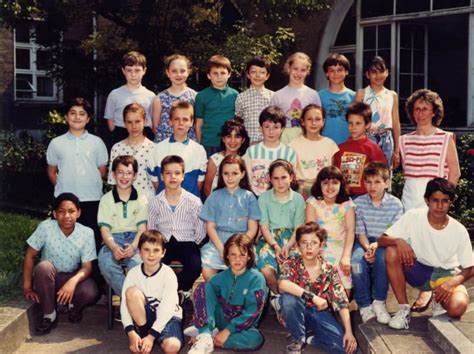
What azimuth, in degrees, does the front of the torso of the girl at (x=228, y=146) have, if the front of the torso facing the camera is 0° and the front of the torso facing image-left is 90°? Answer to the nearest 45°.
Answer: approximately 0°

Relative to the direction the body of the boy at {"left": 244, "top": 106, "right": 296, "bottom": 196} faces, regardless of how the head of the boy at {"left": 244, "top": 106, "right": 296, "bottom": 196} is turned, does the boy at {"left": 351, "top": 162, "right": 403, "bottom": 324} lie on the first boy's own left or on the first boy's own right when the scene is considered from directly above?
on the first boy's own left

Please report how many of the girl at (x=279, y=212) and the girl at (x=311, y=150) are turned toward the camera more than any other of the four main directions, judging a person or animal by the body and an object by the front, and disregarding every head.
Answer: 2

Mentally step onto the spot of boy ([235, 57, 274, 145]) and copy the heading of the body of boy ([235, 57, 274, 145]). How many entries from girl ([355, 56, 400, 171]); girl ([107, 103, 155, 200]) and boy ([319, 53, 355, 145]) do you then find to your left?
2
